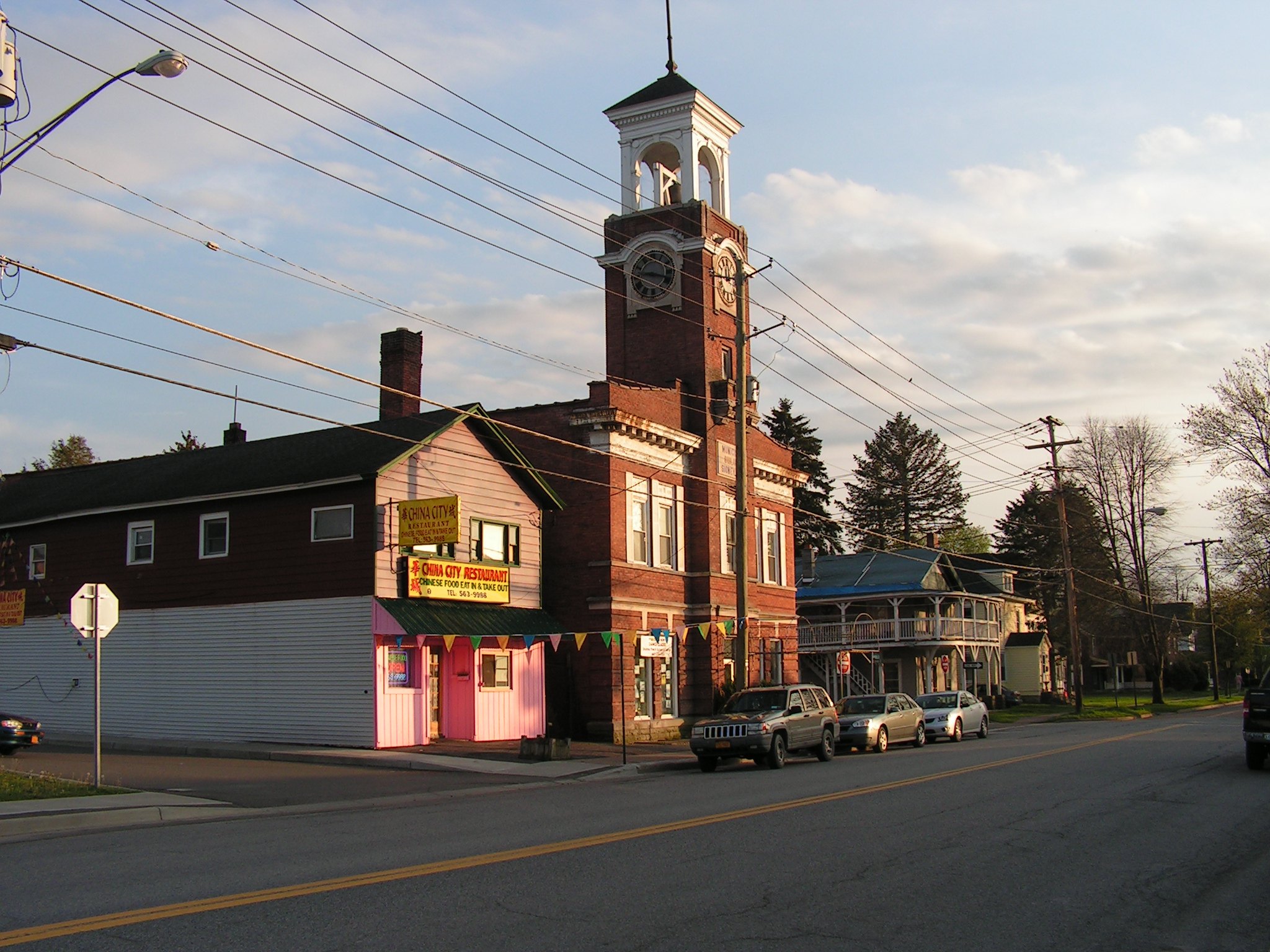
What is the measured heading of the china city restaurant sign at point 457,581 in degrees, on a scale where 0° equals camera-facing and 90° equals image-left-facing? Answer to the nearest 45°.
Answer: approximately 315°

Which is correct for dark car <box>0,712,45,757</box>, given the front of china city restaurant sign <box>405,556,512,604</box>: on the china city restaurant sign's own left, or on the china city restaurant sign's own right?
on the china city restaurant sign's own right

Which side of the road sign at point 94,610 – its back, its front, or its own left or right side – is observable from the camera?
back

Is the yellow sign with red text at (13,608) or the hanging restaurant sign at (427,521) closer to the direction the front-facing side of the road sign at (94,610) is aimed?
the yellow sign with red text

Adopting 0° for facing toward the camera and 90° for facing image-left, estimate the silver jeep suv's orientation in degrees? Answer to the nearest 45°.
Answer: approximately 45°

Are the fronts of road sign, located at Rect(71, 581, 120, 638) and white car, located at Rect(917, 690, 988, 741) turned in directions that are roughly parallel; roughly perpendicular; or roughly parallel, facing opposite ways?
roughly perpendicular

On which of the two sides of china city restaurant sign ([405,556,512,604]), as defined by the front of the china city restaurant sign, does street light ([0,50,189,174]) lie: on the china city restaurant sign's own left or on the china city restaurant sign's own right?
on the china city restaurant sign's own right

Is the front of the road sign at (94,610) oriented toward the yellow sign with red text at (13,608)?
yes

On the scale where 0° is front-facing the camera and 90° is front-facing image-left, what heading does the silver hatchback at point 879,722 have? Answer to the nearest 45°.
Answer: approximately 45°

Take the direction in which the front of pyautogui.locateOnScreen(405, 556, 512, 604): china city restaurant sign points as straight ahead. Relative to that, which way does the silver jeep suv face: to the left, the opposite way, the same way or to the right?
to the right

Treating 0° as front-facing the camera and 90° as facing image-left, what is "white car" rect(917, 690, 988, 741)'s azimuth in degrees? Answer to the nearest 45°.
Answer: approximately 45°

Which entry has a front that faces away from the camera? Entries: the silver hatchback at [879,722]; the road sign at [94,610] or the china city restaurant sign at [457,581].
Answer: the road sign
